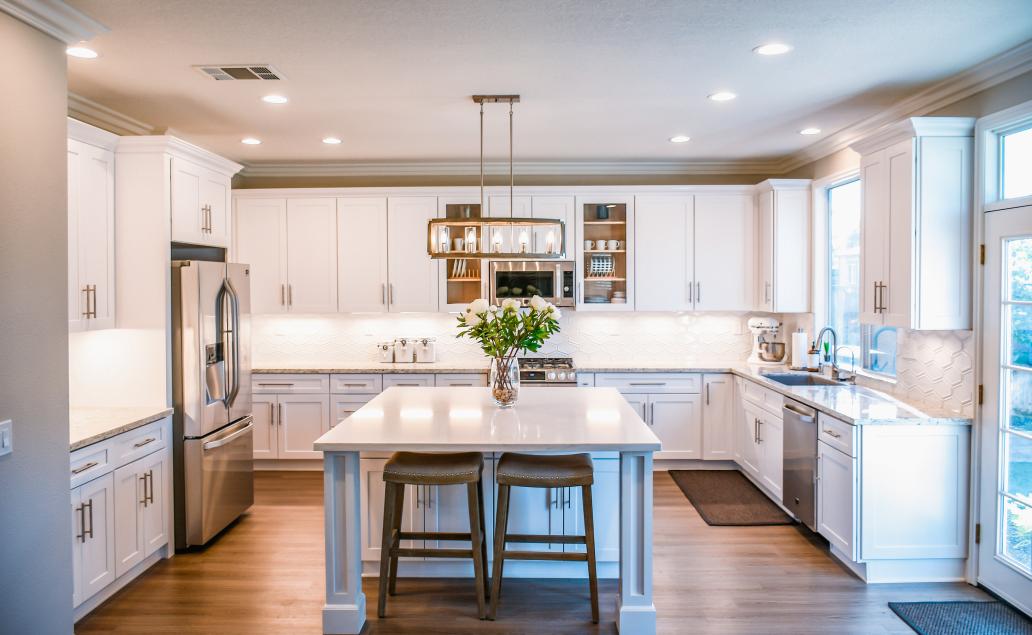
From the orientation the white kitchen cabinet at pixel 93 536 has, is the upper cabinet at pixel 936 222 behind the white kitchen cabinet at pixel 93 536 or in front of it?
in front

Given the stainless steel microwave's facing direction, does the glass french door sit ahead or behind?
ahead

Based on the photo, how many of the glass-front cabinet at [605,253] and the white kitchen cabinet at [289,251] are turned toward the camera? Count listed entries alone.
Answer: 2

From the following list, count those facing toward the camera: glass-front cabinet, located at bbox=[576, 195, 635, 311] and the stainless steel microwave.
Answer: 2

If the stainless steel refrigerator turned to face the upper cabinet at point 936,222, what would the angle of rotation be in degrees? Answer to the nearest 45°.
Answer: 0° — it already faces it

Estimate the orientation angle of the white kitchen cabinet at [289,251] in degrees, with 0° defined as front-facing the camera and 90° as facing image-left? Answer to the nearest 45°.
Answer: approximately 0°

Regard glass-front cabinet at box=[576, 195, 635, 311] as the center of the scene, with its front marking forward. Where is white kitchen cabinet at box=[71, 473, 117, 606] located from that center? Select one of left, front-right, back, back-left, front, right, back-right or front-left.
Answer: front-right

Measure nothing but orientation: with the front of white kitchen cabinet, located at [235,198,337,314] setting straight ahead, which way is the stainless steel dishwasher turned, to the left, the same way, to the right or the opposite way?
to the right

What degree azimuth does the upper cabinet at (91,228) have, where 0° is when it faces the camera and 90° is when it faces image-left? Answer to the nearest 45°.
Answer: approximately 315°

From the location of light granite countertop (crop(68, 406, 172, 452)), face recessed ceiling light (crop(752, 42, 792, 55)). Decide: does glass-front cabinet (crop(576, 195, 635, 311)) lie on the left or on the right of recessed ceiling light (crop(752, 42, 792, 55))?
left

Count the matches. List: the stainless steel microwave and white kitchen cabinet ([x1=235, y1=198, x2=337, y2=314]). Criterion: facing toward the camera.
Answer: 2

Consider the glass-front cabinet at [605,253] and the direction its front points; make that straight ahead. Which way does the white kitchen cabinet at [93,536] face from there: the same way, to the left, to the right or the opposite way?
to the left

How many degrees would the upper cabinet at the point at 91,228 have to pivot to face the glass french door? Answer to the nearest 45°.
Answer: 0° — it already faces it
